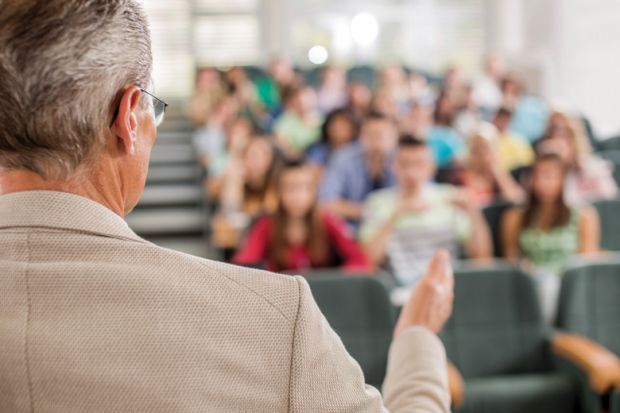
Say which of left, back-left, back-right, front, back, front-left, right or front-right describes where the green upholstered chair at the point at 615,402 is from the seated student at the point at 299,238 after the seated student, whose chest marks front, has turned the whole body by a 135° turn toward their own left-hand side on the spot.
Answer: right

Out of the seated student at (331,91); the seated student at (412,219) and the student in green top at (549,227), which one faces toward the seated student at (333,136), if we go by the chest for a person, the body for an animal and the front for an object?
the seated student at (331,91)

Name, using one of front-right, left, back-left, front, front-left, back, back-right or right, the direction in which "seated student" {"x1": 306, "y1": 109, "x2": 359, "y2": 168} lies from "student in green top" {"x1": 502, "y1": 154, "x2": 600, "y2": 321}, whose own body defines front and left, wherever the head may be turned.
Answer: back-right

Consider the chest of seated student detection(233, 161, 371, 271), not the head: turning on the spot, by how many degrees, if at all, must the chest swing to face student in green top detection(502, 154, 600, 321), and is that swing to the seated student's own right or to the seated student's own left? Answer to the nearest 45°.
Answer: approximately 135° to the seated student's own left

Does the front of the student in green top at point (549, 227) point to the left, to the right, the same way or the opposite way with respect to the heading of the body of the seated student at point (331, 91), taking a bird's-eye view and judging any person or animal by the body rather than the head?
the same way

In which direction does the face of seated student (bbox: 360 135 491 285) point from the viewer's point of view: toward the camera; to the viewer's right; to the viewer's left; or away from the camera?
toward the camera

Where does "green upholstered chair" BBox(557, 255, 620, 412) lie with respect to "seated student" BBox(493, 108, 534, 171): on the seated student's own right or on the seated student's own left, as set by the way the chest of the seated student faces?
on the seated student's own left

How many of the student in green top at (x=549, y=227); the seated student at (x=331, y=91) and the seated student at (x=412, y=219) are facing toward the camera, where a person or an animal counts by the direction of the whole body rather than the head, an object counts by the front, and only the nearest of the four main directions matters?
3

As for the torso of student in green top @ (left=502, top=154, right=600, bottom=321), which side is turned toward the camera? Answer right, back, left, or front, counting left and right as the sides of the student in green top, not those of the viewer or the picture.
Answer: front

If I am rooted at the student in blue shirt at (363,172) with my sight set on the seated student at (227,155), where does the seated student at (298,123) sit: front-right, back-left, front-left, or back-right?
front-right

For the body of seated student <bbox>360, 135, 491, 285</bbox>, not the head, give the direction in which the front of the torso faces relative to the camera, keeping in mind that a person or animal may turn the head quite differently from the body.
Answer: toward the camera

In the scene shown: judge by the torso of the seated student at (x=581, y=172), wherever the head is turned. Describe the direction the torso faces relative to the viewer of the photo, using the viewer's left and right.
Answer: facing the viewer and to the left of the viewer

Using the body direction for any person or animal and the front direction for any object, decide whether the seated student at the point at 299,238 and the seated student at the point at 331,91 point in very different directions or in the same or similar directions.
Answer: same or similar directions

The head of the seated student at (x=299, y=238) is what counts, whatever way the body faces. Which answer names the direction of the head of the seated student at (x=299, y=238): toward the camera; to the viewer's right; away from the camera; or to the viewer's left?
toward the camera

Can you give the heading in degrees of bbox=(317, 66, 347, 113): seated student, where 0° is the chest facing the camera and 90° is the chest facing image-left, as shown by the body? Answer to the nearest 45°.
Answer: approximately 0°

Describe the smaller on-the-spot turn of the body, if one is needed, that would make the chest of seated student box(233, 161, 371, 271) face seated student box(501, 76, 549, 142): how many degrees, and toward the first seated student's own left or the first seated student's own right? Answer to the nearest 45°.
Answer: approximately 135° to the first seated student's own left

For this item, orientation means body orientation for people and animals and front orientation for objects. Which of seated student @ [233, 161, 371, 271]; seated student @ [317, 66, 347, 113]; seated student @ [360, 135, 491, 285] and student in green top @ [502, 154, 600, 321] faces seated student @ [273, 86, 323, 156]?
seated student @ [317, 66, 347, 113]
